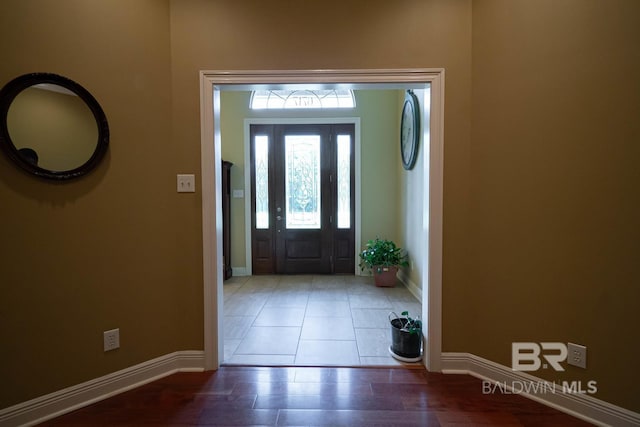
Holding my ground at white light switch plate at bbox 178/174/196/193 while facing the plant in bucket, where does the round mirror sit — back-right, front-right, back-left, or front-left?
back-right

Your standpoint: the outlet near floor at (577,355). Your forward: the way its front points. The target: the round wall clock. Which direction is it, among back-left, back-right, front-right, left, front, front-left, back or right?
right

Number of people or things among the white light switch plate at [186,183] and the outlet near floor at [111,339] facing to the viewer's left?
0

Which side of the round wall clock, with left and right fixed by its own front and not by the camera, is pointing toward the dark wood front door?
front

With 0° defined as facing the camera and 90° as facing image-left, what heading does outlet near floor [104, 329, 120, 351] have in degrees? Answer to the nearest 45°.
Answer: approximately 315°

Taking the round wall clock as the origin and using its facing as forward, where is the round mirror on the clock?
The round mirror is roughly at 10 o'clock from the round wall clock.

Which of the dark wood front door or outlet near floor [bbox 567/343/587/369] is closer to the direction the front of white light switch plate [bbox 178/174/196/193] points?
the outlet near floor

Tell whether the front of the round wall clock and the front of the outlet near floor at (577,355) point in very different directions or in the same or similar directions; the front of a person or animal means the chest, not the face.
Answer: same or similar directions

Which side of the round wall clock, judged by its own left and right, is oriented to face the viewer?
left

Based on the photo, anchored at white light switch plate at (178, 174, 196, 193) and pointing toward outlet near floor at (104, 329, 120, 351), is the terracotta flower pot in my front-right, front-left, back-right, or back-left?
back-right

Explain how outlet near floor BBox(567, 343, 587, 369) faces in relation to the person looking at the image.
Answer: facing the viewer and to the left of the viewer
